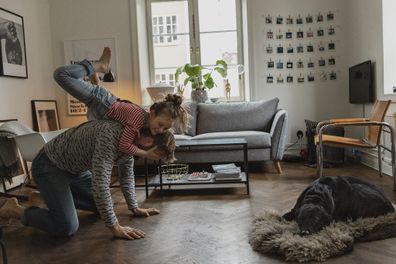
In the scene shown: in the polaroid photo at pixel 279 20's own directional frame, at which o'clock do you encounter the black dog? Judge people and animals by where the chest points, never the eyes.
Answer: The black dog is roughly at 12 o'clock from the polaroid photo.

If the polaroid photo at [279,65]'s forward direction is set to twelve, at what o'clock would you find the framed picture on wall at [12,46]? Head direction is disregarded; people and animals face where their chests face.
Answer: The framed picture on wall is roughly at 2 o'clock from the polaroid photo.

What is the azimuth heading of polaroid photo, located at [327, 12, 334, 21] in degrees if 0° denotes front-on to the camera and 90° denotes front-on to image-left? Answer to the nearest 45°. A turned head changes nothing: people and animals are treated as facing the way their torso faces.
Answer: approximately 0°

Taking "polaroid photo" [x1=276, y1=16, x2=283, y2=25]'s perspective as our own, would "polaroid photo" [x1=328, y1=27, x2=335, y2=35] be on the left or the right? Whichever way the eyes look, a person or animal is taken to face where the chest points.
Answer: on its left
